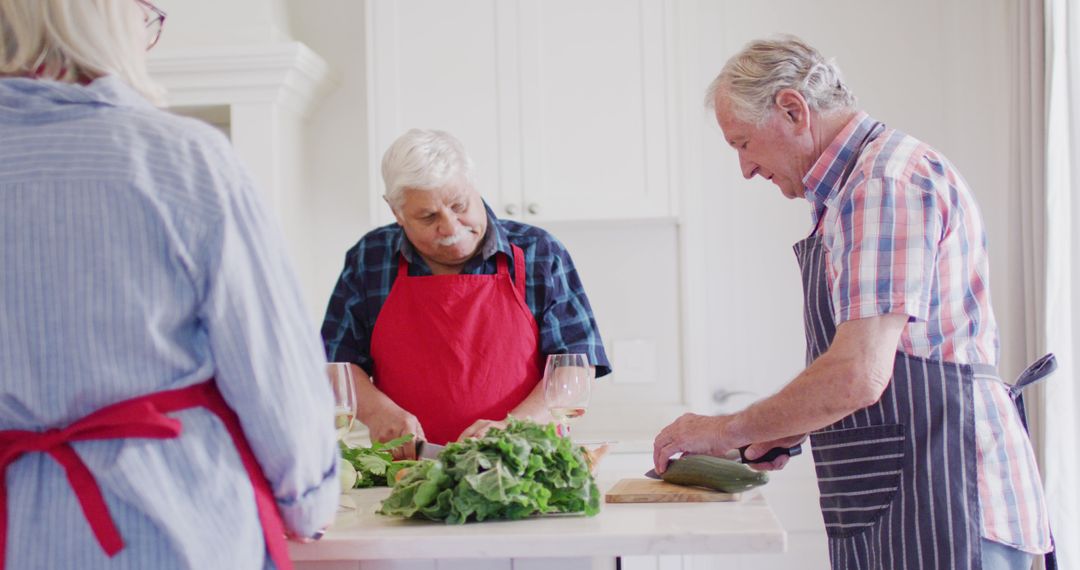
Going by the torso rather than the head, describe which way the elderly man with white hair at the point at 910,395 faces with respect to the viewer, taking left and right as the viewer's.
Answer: facing to the left of the viewer

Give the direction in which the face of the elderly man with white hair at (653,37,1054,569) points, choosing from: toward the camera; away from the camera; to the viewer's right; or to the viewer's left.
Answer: to the viewer's left

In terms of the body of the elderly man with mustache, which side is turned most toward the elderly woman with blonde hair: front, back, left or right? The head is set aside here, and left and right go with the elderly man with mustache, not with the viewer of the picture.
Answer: front

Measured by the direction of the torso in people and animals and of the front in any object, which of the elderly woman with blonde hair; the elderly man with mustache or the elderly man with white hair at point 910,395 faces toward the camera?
the elderly man with mustache

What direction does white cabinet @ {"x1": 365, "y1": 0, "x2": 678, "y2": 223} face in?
toward the camera

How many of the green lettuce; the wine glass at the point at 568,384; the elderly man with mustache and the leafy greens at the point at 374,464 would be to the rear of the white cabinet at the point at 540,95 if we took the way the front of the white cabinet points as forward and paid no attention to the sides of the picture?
0

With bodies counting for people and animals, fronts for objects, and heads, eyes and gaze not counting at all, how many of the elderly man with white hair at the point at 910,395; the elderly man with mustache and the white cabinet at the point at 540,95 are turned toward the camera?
2

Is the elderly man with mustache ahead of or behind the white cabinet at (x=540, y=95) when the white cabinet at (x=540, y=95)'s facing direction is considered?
ahead

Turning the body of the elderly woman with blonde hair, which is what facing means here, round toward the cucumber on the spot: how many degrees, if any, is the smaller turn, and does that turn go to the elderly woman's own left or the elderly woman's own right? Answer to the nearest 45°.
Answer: approximately 45° to the elderly woman's own right

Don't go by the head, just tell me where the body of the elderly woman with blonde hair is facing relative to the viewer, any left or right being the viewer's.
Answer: facing away from the viewer and to the right of the viewer

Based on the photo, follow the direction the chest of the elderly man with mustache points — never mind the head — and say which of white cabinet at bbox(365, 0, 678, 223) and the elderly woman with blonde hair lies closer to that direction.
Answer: the elderly woman with blonde hair

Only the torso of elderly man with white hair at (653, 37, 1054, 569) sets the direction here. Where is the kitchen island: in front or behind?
in front

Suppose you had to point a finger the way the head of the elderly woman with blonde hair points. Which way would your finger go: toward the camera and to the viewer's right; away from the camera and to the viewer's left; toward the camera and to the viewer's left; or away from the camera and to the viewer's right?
away from the camera and to the viewer's right

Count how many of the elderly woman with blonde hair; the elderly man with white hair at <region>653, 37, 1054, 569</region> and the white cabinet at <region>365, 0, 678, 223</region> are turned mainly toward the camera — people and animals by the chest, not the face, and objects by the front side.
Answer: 1
